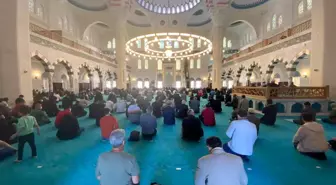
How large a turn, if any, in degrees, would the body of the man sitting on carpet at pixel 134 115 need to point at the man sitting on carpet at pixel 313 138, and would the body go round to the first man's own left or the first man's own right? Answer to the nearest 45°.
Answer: approximately 135° to the first man's own right

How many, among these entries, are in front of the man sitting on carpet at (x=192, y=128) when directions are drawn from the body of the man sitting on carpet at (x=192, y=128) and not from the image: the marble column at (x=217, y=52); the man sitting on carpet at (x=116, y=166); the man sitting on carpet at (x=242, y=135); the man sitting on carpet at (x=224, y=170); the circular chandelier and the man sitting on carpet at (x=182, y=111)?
3

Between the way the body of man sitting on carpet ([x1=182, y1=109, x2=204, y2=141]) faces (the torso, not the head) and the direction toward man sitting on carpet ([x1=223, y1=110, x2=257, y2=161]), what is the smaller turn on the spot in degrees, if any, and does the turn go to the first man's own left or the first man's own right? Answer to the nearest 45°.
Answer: approximately 135° to the first man's own right

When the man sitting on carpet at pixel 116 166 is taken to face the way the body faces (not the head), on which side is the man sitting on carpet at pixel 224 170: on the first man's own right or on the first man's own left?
on the first man's own right

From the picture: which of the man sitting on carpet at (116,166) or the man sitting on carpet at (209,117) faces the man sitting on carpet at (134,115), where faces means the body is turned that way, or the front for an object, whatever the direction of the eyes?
the man sitting on carpet at (116,166)

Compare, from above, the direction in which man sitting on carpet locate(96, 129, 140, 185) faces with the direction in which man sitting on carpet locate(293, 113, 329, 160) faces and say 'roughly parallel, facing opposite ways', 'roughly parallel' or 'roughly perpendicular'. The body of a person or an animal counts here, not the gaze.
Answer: roughly parallel

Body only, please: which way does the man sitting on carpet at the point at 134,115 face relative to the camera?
away from the camera

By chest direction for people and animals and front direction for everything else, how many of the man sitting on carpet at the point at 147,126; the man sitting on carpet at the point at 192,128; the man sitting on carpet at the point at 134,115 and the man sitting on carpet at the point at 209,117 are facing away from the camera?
4

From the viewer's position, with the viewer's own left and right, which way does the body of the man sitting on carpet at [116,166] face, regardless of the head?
facing away from the viewer

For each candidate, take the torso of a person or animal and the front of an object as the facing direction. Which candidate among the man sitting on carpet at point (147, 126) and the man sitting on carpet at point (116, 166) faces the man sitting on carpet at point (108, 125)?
the man sitting on carpet at point (116, 166)

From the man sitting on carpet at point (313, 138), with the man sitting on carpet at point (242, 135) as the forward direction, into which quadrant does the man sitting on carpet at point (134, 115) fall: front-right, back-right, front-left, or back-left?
front-right

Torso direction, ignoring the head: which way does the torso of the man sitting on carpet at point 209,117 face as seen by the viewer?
away from the camera

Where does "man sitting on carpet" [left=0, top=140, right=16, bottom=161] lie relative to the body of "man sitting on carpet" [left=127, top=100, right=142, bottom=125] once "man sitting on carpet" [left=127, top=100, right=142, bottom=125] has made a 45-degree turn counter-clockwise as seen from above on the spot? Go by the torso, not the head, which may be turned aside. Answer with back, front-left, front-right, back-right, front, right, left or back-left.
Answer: left

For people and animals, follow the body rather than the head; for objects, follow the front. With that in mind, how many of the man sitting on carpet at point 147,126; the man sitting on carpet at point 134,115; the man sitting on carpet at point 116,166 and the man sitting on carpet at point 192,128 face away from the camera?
4

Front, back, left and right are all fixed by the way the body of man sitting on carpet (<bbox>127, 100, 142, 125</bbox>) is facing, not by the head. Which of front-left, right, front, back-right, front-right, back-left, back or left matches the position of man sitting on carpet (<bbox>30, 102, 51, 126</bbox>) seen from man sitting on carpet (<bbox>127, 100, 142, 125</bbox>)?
left

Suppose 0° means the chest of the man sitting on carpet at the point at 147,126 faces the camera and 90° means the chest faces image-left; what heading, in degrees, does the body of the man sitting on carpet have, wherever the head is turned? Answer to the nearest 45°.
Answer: approximately 180°

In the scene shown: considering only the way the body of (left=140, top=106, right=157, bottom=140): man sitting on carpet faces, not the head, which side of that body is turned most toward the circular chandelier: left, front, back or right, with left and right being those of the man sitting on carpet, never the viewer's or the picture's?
front

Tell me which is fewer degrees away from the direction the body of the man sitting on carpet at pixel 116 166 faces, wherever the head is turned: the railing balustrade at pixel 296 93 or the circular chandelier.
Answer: the circular chandelier

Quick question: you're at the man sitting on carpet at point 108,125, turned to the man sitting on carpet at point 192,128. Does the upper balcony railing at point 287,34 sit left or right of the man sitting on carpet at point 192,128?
left

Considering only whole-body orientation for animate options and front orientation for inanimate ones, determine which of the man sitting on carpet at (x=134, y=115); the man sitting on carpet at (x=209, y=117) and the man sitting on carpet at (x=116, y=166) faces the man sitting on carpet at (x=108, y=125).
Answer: the man sitting on carpet at (x=116, y=166)

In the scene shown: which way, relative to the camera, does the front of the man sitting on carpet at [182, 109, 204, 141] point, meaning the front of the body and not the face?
away from the camera

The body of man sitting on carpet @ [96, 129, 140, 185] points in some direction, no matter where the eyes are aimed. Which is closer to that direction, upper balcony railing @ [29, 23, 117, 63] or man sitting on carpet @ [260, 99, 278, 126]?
the upper balcony railing
